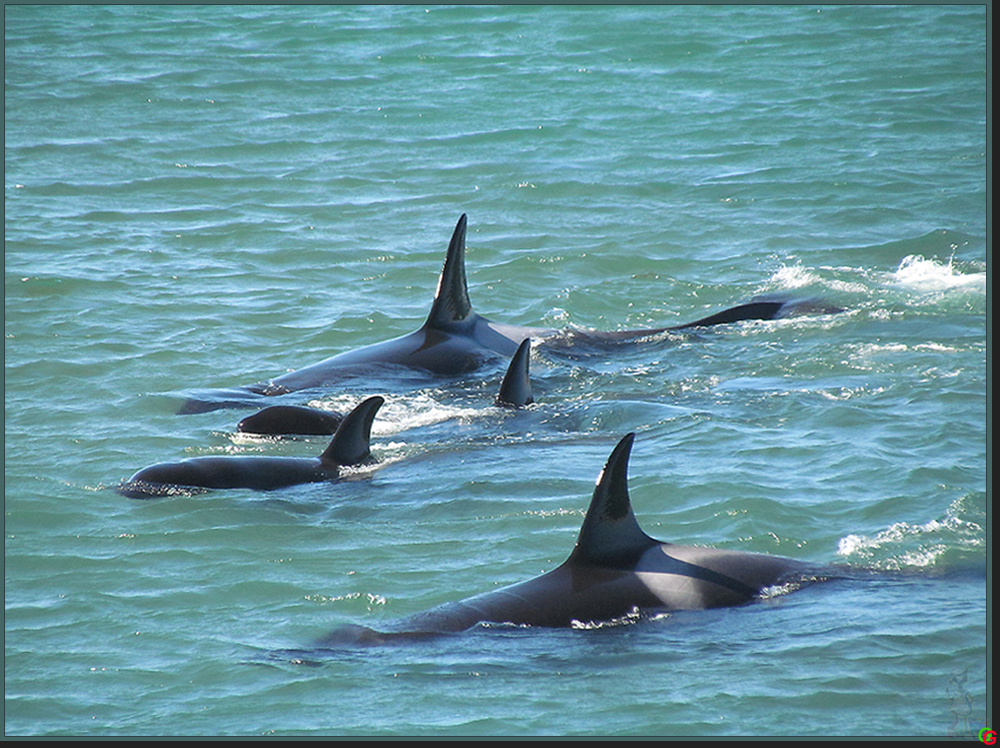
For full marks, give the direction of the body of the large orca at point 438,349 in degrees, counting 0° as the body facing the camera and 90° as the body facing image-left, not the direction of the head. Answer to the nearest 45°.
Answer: approximately 45°

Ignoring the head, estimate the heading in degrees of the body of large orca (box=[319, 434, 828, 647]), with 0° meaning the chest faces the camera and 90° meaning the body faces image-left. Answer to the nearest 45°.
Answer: approximately 90°

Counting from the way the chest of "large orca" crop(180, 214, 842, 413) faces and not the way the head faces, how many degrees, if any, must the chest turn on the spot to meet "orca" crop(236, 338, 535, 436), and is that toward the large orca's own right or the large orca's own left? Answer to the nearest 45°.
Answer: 0° — it already faces it

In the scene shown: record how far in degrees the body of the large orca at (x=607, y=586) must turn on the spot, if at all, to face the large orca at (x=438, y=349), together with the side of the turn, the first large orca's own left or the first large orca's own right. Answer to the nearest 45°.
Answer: approximately 90° to the first large orca's own right

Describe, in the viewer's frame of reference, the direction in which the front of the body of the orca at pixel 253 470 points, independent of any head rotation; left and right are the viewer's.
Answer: facing to the left of the viewer

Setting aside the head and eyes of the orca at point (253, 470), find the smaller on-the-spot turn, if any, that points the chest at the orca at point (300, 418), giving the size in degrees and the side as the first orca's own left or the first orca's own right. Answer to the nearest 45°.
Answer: approximately 90° to the first orca's own right

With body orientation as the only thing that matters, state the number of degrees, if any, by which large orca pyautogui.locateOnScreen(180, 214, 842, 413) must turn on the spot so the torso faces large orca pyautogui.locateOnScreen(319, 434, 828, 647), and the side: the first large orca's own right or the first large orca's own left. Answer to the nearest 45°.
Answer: approximately 45° to the first large orca's own left

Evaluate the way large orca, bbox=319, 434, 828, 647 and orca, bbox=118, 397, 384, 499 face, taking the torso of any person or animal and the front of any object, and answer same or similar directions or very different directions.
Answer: same or similar directions

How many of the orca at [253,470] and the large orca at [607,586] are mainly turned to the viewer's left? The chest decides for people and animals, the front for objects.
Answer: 2

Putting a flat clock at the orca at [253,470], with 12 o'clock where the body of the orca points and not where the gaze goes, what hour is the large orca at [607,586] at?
The large orca is roughly at 8 o'clock from the orca.

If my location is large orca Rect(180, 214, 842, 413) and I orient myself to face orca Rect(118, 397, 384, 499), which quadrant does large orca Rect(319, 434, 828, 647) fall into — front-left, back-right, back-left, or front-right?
front-left
